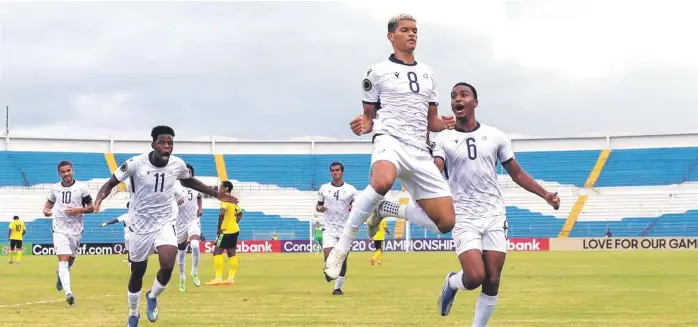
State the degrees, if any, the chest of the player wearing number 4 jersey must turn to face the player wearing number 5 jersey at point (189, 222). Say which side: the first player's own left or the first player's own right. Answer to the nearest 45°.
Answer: approximately 135° to the first player's own right

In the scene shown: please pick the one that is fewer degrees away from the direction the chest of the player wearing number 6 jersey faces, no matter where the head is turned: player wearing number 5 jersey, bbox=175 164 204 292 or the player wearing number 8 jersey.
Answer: the player wearing number 8 jersey

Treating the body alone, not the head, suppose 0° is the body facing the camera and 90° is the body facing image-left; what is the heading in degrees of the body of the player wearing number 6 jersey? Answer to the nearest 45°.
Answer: approximately 0°

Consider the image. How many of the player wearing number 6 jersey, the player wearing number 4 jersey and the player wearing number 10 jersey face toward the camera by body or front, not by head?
3

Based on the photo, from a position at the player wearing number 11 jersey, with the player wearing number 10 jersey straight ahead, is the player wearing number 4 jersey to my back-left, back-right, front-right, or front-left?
front-right

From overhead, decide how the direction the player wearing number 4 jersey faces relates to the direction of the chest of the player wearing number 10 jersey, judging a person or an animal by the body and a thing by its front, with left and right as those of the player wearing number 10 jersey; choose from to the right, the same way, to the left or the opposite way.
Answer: the same way

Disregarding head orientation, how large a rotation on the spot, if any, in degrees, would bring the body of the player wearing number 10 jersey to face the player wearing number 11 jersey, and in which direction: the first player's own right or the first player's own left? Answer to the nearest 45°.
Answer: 0° — they already face them

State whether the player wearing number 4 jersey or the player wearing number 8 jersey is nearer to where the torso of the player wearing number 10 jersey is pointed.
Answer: the player wearing number 8 jersey

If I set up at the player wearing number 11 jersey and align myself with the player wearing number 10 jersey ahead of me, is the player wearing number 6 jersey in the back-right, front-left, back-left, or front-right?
back-right

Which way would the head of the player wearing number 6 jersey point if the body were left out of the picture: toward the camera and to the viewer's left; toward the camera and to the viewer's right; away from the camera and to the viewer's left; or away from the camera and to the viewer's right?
toward the camera and to the viewer's left

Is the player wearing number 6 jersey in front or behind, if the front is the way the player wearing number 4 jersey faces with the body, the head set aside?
in front

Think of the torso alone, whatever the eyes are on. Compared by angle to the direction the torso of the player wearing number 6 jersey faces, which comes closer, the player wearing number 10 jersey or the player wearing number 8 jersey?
the player wearing number 8 jersey

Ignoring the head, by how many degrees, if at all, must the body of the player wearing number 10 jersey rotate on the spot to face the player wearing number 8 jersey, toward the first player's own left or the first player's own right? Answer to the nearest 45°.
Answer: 0° — they already face them

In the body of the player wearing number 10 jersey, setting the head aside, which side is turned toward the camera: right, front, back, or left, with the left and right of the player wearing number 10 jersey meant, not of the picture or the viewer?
front

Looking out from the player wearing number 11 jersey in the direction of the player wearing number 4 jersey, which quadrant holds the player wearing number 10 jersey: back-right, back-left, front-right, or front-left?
front-left

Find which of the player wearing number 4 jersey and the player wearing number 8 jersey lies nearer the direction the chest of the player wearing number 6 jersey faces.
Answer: the player wearing number 8 jersey

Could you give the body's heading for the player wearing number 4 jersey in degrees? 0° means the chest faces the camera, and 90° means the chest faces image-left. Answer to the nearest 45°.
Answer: approximately 0°

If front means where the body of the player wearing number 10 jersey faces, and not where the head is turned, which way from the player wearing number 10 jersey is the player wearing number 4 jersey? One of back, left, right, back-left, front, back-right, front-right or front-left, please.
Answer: left

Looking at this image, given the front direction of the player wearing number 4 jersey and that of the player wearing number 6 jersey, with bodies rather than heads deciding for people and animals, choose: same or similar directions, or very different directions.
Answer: same or similar directions
